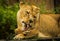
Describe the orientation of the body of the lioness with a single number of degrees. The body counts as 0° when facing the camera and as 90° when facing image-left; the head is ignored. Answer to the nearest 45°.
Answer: approximately 45°
